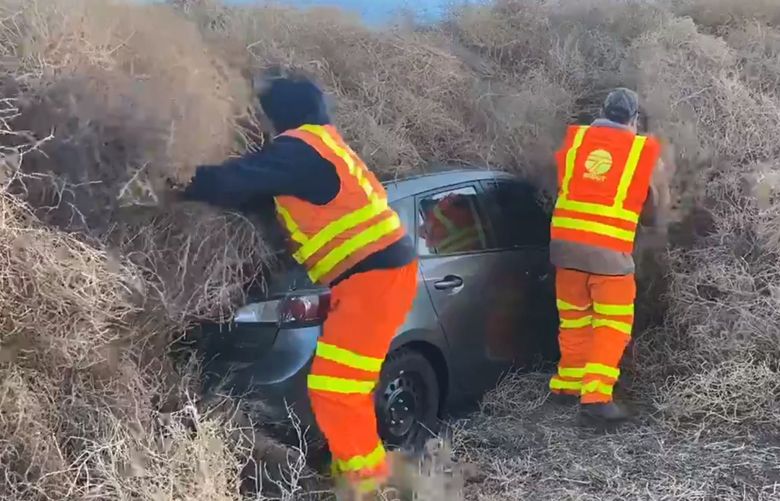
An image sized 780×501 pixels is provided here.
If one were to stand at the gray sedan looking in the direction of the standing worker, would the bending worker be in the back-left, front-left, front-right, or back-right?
back-right

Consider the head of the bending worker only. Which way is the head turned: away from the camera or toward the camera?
away from the camera

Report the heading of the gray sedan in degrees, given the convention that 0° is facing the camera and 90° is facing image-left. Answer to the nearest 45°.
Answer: approximately 225°

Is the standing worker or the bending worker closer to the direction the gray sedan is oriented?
the standing worker

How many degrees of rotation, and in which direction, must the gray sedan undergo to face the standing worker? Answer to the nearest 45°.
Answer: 0° — it already faces them

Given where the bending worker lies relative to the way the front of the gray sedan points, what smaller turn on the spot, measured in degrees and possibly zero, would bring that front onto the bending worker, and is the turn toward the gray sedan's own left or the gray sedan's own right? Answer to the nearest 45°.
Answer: approximately 180°
